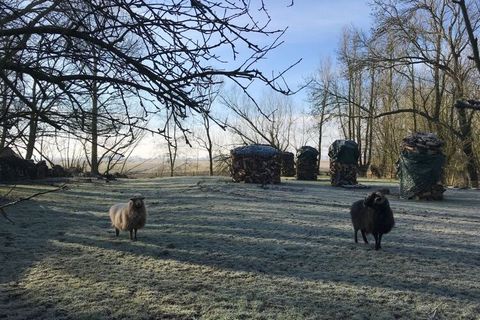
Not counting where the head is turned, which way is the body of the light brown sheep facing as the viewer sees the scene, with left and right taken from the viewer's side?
facing the viewer and to the right of the viewer

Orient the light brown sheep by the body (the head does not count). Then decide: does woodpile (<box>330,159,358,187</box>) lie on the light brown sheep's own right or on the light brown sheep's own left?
on the light brown sheep's own left

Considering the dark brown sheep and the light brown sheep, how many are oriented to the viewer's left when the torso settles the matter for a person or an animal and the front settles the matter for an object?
0

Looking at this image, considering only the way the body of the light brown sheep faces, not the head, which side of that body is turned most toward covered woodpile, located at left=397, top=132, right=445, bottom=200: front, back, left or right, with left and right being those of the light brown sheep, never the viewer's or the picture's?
left

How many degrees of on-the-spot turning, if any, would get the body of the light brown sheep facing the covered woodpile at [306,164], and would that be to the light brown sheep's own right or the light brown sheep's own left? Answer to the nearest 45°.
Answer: approximately 90° to the light brown sheep's own left

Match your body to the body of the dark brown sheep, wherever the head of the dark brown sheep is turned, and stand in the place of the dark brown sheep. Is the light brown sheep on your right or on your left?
on your right

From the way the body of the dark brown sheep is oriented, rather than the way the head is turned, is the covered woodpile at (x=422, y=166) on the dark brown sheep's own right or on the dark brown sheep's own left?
on the dark brown sheep's own left
